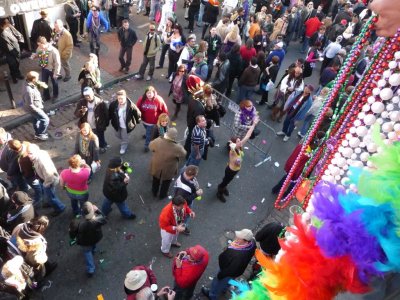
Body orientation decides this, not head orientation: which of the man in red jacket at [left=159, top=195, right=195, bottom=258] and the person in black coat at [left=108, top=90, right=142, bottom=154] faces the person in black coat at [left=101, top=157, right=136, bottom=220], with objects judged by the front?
the person in black coat at [left=108, top=90, right=142, bottom=154]

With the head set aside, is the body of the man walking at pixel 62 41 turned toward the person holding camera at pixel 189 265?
no

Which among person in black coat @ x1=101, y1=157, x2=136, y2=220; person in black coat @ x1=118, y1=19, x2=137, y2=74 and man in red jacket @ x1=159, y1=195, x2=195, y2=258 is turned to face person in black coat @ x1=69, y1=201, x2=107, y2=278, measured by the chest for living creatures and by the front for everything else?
person in black coat @ x1=118, y1=19, x2=137, y2=74

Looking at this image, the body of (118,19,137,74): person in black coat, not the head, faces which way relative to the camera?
toward the camera

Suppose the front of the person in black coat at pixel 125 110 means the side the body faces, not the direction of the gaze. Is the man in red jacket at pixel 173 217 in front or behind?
in front

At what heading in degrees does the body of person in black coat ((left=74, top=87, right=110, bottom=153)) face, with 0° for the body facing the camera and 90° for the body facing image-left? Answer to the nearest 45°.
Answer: approximately 45°

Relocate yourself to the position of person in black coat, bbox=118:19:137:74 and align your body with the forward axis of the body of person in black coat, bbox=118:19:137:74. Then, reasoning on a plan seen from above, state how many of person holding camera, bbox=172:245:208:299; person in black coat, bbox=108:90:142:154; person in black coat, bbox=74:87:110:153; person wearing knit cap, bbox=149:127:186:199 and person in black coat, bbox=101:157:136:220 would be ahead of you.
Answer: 5

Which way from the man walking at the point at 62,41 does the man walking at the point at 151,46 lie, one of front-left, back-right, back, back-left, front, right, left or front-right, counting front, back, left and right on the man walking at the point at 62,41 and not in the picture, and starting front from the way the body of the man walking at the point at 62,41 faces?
back-left

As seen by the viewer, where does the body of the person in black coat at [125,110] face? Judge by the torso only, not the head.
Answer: toward the camera

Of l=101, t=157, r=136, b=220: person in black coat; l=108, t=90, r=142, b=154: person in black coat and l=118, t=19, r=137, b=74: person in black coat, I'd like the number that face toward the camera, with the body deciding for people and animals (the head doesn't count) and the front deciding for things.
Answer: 2

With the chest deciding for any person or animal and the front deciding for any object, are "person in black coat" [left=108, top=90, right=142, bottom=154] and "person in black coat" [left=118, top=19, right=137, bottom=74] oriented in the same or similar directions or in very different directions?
same or similar directions
